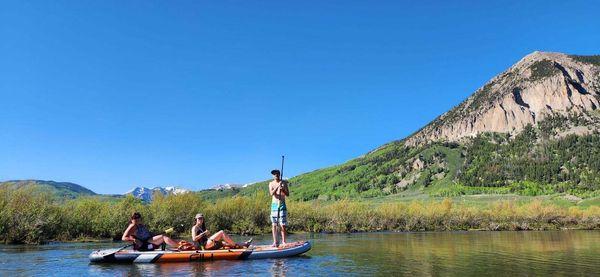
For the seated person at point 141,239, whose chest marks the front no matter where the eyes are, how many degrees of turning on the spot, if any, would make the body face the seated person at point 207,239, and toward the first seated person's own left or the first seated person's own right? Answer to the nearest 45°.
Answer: approximately 45° to the first seated person's own left

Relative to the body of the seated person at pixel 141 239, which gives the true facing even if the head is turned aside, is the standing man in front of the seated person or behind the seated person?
in front

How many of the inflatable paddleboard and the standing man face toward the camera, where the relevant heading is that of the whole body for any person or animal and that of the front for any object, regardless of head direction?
1

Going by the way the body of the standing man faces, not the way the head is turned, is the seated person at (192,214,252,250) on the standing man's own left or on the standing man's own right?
on the standing man's own right

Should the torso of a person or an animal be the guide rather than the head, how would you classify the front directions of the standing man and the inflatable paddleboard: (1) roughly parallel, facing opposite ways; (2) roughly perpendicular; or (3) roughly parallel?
roughly perpendicular

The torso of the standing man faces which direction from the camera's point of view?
toward the camera

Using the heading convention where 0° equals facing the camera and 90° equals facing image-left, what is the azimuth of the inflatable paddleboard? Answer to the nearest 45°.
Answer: approximately 270°

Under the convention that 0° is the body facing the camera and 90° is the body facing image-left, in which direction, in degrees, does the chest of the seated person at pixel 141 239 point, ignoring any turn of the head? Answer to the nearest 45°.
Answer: approximately 315°

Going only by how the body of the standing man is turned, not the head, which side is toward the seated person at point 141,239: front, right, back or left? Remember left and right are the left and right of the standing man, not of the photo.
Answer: right
